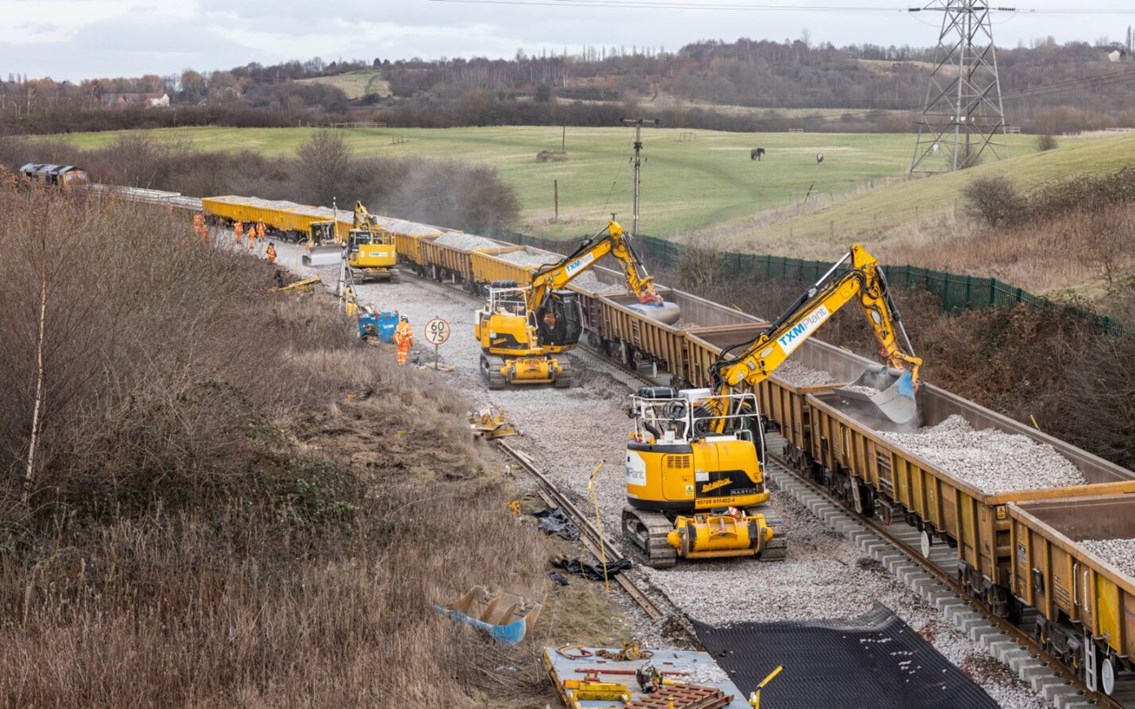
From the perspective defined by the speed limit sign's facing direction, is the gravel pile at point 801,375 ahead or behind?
ahead

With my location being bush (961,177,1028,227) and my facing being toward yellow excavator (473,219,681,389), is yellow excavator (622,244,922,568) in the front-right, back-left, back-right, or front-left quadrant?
front-left

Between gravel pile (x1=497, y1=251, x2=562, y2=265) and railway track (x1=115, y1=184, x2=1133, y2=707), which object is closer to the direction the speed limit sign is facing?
the railway track

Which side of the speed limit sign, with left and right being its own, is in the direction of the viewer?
front

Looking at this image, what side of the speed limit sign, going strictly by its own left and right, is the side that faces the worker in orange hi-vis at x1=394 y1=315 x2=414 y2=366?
right

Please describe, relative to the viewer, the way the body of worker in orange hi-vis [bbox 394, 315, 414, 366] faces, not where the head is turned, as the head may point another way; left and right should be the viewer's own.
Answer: facing away from the viewer

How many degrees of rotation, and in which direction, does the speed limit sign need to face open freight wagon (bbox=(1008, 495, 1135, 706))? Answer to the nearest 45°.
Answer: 0° — it already faces it

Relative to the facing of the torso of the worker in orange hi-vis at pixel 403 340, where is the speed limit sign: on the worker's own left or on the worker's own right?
on the worker's own right

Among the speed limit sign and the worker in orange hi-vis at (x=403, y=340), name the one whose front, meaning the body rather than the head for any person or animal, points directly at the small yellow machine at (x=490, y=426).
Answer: the speed limit sign

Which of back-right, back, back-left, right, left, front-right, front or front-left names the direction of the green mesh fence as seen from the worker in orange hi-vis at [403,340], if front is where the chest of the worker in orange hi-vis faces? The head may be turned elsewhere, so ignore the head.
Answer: right

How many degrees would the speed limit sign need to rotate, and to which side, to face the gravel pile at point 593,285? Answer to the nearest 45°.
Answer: approximately 135° to its left
